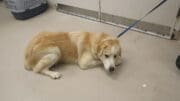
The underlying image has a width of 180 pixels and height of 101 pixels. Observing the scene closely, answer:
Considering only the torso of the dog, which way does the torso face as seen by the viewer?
to the viewer's right
